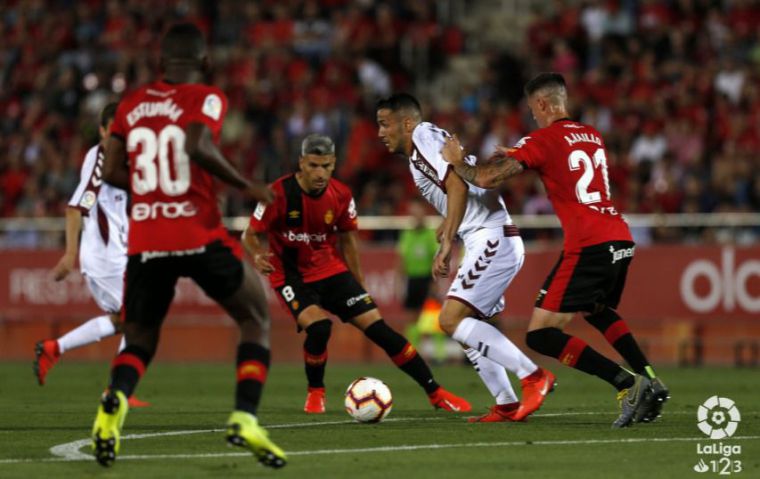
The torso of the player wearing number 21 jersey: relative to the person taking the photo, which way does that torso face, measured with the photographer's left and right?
facing away from the viewer and to the left of the viewer

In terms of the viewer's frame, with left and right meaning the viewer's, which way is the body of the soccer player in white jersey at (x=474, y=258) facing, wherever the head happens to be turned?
facing to the left of the viewer

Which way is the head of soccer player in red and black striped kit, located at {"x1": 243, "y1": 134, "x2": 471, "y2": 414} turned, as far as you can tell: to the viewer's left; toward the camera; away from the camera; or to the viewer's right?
toward the camera

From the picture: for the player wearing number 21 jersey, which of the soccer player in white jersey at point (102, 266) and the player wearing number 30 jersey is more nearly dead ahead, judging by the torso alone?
the soccer player in white jersey

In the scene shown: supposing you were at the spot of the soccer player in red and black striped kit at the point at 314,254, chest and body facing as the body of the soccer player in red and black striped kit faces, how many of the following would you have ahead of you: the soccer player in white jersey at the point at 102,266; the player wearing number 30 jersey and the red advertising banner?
1

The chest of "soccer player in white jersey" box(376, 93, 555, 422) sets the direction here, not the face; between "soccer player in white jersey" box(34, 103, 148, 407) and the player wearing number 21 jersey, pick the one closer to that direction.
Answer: the soccer player in white jersey

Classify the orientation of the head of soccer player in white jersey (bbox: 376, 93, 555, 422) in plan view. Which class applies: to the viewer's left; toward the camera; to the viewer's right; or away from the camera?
to the viewer's left

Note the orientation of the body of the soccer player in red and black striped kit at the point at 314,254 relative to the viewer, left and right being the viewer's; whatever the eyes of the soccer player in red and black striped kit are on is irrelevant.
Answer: facing the viewer

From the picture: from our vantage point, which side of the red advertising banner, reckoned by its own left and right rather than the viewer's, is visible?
front

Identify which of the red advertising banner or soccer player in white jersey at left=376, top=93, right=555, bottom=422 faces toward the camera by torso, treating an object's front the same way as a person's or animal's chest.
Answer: the red advertising banner

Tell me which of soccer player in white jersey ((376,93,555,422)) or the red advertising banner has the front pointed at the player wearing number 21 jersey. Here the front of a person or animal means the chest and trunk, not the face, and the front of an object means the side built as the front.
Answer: the red advertising banner

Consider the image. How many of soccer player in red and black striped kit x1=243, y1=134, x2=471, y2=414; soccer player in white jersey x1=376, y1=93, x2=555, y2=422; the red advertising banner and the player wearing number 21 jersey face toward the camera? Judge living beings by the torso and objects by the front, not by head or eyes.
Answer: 2

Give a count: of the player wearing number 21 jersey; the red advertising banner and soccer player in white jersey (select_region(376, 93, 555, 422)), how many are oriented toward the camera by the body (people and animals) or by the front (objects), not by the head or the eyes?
1

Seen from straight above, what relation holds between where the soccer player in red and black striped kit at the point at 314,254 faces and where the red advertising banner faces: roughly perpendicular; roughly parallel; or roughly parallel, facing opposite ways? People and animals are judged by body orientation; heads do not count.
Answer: roughly parallel

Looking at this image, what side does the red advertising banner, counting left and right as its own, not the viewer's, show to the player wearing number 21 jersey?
front
